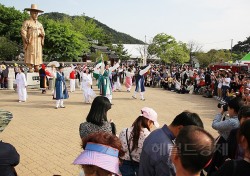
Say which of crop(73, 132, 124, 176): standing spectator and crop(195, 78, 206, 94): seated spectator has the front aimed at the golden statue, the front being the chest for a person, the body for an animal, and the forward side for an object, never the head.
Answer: the seated spectator

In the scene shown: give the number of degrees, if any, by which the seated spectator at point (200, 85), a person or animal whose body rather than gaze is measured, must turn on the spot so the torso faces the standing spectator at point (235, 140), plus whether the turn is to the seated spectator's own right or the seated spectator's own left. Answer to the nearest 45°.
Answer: approximately 90° to the seated spectator's own left

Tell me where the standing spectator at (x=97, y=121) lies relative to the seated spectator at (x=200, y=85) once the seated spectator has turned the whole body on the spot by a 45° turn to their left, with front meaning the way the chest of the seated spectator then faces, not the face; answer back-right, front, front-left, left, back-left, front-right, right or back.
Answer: front-left

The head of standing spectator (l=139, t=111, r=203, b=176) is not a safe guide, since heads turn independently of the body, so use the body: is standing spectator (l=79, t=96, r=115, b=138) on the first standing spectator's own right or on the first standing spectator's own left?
on the first standing spectator's own left

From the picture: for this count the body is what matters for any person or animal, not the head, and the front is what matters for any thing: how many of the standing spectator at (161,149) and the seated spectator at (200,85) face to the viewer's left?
1

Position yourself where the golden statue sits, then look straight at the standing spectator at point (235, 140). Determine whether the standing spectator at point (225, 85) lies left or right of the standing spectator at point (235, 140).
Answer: left

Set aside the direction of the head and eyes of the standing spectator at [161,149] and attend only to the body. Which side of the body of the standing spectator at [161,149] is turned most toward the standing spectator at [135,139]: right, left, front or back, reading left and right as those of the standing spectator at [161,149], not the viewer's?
left

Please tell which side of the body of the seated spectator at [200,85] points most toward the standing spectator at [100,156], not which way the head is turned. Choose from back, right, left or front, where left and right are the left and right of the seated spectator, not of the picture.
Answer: left

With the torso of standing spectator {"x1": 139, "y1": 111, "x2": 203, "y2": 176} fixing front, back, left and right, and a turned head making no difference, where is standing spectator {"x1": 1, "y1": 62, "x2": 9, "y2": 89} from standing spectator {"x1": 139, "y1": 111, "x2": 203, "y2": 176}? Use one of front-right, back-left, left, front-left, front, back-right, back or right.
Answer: left

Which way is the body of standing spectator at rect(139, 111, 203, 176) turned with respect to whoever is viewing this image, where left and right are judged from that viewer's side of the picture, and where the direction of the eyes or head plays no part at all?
facing away from the viewer and to the right of the viewer

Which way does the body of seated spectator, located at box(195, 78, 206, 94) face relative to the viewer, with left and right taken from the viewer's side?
facing to the left of the viewer
